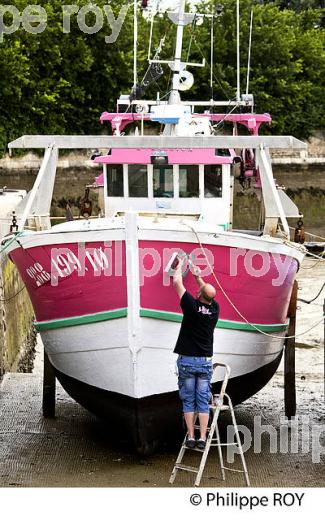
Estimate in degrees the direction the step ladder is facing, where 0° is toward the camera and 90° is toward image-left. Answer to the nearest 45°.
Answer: approximately 45°

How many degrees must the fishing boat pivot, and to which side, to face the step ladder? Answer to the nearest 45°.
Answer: approximately 45° to its left
